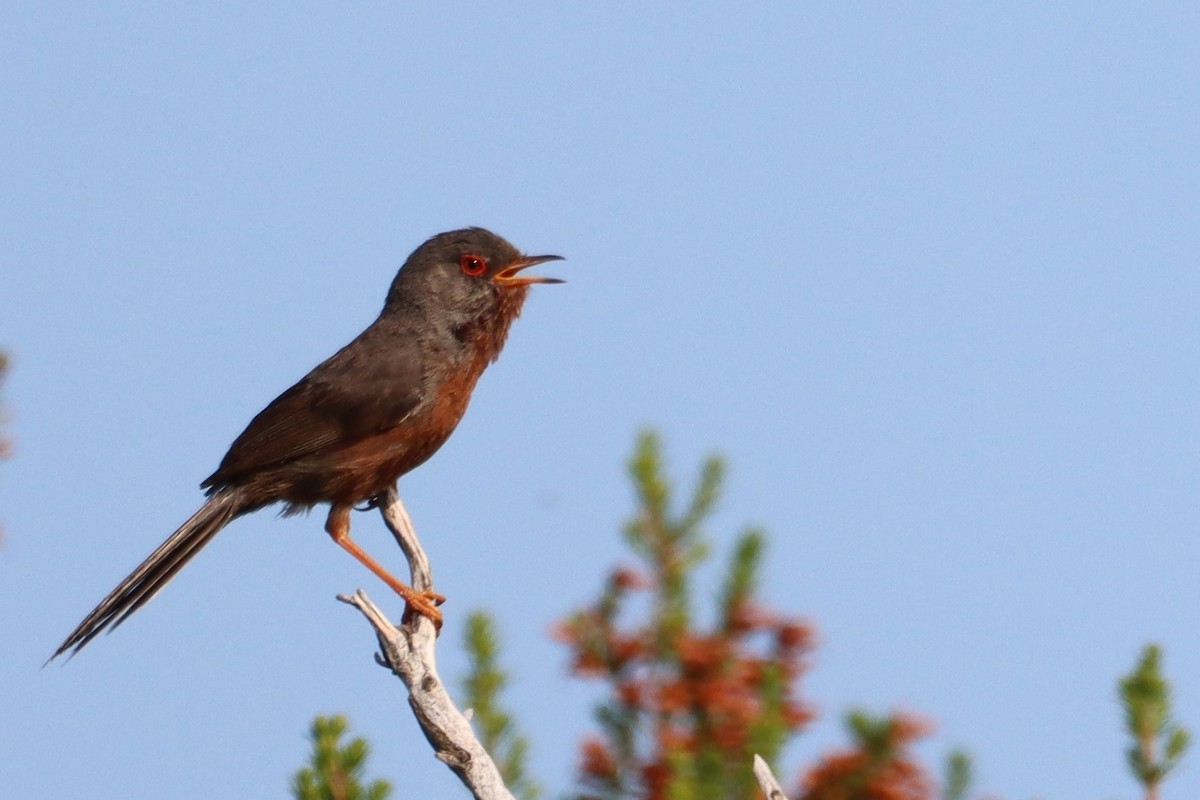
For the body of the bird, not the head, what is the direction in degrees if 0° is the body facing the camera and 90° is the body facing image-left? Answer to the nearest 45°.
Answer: approximately 270°
